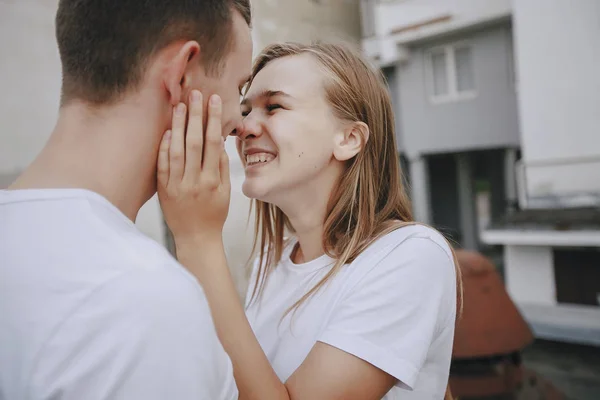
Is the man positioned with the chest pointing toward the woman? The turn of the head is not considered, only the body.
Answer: yes

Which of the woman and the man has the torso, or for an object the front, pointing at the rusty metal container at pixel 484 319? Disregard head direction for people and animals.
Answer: the man

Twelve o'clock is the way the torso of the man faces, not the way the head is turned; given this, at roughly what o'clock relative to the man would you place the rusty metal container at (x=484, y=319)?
The rusty metal container is roughly at 12 o'clock from the man.

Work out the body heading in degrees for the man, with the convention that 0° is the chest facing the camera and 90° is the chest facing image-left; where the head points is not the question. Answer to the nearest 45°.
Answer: approximately 225°

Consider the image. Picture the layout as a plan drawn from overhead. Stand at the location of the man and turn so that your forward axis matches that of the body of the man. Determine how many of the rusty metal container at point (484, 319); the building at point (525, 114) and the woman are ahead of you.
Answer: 3

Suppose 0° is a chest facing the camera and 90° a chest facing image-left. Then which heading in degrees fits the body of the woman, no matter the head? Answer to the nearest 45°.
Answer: approximately 45°

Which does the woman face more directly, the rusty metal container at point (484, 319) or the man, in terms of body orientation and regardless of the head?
the man

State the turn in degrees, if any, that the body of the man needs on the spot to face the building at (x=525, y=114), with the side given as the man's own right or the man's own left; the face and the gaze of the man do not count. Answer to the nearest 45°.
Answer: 0° — they already face it

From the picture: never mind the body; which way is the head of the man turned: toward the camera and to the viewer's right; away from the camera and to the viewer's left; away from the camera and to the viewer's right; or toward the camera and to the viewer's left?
away from the camera and to the viewer's right

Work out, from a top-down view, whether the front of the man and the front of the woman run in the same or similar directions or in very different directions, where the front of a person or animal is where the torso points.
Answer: very different directions

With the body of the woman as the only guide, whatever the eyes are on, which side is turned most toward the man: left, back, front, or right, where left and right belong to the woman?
front

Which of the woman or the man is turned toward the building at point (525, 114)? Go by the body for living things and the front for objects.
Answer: the man
